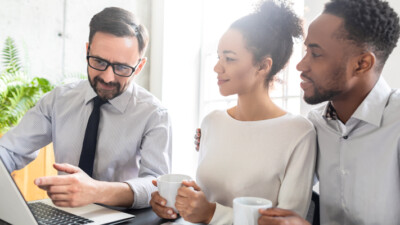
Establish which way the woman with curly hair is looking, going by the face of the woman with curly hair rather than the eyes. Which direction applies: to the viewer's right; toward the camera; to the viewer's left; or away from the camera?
to the viewer's left

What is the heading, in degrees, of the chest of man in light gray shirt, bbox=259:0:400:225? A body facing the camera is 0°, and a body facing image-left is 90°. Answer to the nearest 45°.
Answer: approximately 45°

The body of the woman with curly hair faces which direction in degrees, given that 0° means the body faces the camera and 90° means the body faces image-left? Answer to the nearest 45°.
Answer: approximately 45°

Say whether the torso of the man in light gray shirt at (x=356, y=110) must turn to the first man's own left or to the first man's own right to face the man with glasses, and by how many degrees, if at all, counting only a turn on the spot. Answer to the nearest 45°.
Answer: approximately 45° to the first man's own right

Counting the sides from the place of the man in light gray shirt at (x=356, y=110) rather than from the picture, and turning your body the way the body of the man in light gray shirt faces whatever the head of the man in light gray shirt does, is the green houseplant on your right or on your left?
on your right

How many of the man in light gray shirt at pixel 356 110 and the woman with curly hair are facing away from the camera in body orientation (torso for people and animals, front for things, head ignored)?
0

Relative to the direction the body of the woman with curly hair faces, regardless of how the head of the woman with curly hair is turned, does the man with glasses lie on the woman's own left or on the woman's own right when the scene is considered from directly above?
on the woman's own right

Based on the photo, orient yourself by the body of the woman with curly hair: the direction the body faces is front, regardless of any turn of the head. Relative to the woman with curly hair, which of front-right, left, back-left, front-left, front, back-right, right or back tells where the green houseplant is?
right
